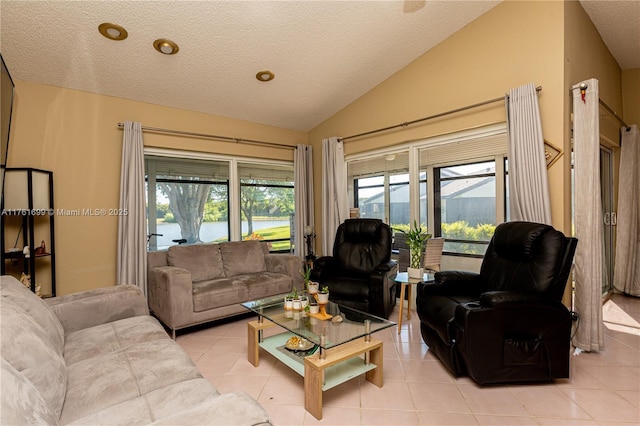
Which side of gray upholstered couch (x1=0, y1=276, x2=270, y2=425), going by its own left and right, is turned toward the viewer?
right

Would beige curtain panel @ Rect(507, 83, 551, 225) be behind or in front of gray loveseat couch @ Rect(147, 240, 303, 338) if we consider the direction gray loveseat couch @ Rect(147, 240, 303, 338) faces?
in front

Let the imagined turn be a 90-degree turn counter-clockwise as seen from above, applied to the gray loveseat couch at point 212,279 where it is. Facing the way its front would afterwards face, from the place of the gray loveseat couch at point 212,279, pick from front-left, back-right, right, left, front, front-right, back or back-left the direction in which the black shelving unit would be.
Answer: back-left

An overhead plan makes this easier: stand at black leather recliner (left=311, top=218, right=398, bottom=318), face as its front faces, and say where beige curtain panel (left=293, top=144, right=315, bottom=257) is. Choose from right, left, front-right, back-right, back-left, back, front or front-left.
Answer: right

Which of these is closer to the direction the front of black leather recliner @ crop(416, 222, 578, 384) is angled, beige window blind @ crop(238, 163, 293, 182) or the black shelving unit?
the black shelving unit

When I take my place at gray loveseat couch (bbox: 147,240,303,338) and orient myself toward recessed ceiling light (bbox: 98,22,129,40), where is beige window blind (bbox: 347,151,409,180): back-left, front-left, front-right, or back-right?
back-left

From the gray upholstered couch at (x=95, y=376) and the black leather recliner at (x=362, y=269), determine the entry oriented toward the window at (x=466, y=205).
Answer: the gray upholstered couch

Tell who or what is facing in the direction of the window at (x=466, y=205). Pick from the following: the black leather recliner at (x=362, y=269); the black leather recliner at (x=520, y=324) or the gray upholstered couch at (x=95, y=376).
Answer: the gray upholstered couch

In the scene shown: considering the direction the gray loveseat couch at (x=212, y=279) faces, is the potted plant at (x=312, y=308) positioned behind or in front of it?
in front

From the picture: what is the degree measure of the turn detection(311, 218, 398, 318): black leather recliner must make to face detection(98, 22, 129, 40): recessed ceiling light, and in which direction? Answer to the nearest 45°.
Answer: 0° — it already faces it
